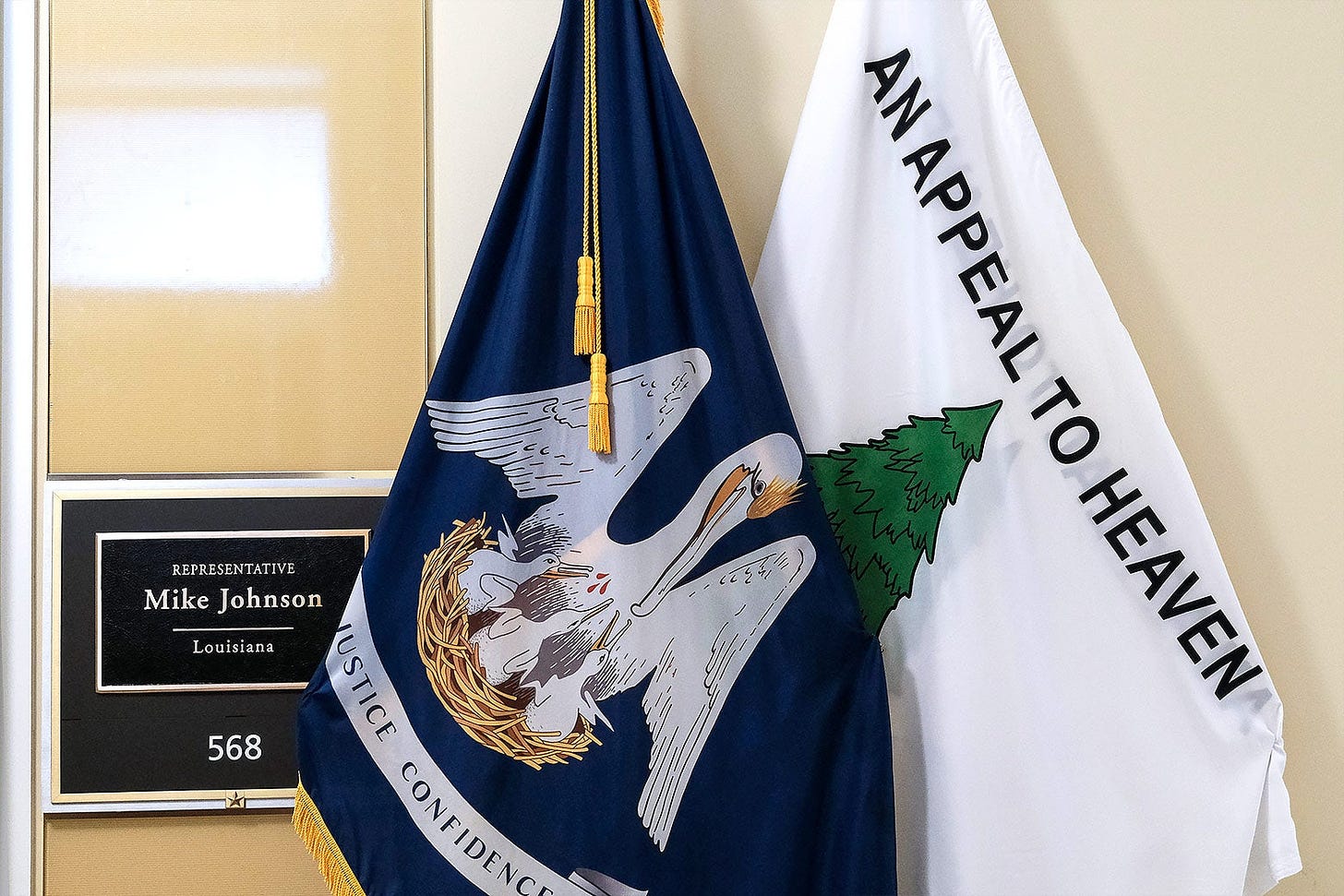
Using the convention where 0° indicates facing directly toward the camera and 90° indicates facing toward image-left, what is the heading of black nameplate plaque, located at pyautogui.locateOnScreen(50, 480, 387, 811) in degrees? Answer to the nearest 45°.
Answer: approximately 0°

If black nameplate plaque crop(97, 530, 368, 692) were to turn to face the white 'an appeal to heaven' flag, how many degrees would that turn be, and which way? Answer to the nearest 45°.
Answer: approximately 45° to its left

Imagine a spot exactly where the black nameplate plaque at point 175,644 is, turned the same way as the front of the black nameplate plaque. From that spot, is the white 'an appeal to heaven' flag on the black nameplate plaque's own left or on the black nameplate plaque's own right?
on the black nameplate plaque's own left
